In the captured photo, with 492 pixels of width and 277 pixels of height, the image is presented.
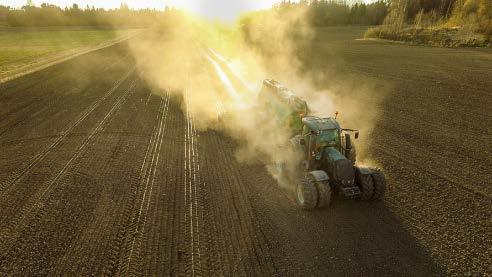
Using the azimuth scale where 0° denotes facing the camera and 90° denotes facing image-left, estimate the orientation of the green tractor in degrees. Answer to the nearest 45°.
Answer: approximately 315°
